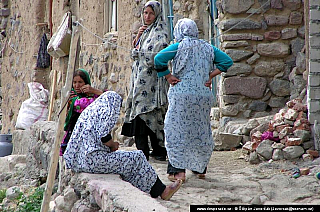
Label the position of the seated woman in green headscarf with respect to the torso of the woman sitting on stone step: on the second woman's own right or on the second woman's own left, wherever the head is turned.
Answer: on the second woman's own left

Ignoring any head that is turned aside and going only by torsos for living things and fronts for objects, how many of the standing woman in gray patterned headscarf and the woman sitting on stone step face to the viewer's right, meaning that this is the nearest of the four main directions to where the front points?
1

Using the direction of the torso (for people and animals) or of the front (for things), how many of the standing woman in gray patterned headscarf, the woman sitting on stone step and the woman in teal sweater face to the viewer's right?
1

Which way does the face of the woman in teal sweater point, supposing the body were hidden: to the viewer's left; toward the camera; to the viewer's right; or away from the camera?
away from the camera

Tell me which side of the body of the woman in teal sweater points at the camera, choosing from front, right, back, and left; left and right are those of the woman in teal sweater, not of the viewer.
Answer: back

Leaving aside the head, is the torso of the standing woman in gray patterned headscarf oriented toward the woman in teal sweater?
no

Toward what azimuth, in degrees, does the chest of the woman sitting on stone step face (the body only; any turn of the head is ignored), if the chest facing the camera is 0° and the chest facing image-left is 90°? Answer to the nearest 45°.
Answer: approximately 270°

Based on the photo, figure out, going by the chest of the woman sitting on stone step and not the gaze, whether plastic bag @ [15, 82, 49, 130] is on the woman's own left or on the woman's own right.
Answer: on the woman's own left

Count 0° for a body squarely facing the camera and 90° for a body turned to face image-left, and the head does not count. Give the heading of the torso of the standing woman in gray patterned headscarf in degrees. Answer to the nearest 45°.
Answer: approximately 45°

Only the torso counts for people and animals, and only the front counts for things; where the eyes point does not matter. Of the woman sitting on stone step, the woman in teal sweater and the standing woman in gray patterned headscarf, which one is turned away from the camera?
the woman in teal sweater

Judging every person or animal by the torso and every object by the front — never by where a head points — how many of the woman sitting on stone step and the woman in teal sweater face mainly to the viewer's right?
1

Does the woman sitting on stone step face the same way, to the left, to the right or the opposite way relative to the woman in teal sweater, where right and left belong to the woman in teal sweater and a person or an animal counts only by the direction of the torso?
to the right

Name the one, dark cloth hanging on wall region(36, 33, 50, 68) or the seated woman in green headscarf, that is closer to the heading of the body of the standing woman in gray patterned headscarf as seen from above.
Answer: the seated woman in green headscarf

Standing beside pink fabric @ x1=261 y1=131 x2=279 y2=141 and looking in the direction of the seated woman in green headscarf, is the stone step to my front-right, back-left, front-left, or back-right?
front-left

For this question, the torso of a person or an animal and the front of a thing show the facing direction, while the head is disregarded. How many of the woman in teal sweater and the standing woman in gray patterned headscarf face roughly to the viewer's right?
0
